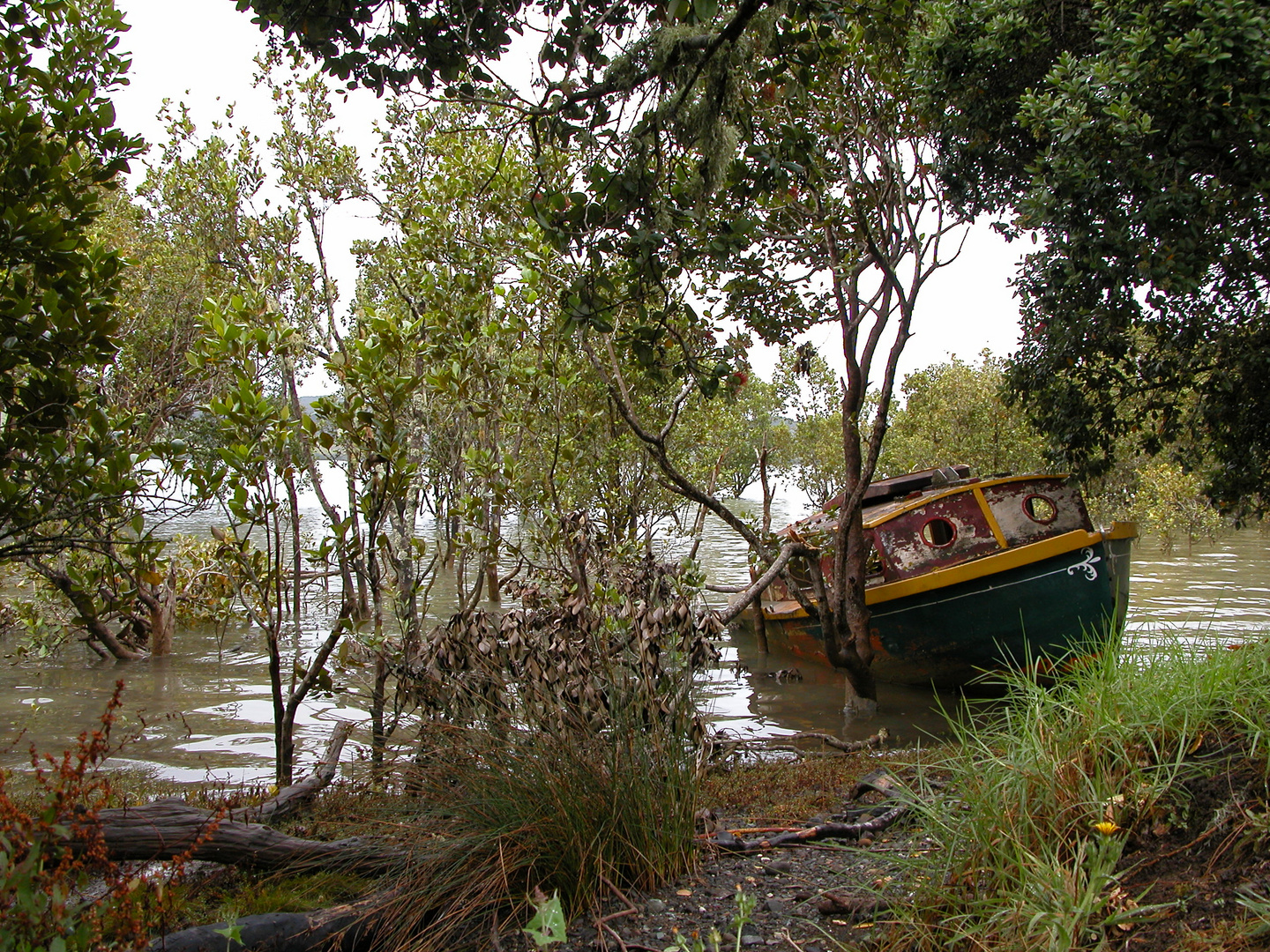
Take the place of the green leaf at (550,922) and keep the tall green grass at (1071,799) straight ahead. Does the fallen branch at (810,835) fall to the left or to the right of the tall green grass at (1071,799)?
left

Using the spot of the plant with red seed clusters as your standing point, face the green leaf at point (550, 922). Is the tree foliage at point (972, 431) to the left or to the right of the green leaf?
left

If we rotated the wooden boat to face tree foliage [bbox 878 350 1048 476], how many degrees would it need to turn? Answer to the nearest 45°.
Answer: approximately 135° to its left

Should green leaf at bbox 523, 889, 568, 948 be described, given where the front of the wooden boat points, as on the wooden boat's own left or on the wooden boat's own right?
on the wooden boat's own right

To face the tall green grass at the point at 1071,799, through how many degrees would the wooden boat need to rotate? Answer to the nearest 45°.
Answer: approximately 45° to its right

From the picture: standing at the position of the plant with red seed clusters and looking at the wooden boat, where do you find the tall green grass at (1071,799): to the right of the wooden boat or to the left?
right

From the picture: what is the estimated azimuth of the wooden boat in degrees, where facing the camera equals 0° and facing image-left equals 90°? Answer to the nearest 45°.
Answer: approximately 315°

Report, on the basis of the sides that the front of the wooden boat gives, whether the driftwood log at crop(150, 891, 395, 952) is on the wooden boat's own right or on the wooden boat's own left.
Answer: on the wooden boat's own right
